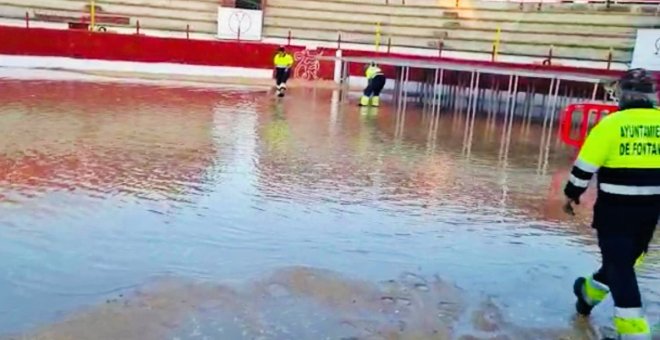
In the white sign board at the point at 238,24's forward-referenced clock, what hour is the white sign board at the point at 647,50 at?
the white sign board at the point at 647,50 is roughly at 10 o'clock from the white sign board at the point at 238,24.

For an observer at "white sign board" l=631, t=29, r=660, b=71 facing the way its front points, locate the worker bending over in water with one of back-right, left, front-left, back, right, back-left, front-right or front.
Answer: front-right

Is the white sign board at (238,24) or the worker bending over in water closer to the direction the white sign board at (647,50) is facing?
the worker bending over in water

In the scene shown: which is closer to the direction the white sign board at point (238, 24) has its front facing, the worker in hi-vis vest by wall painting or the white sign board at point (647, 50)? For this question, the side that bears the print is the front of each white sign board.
the worker in hi-vis vest by wall painting

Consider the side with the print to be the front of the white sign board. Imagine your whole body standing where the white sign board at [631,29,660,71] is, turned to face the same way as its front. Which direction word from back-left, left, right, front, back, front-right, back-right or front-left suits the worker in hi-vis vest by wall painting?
front-right

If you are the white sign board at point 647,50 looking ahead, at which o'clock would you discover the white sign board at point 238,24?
the white sign board at point 238,24 is roughly at 3 o'clock from the white sign board at point 647,50.

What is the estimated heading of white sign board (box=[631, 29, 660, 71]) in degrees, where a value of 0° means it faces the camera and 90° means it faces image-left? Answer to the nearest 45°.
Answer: approximately 0°

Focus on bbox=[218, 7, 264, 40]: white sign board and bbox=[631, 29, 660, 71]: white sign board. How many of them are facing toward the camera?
2
